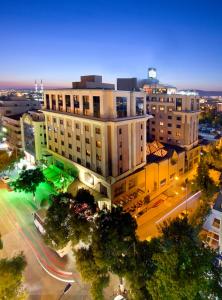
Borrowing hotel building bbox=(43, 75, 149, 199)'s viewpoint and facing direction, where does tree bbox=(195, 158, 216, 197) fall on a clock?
The tree is roughly at 8 o'clock from the hotel building.

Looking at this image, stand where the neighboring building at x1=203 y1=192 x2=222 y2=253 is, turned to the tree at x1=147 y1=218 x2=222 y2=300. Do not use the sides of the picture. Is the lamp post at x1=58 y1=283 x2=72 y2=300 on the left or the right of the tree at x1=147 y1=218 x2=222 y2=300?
right

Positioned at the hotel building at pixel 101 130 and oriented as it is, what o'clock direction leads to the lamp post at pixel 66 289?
The lamp post is roughly at 11 o'clock from the hotel building.

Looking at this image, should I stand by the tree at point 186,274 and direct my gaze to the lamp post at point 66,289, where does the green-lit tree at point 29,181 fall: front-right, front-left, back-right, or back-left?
front-right

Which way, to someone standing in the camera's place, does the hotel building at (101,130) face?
facing the viewer and to the left of the viewer

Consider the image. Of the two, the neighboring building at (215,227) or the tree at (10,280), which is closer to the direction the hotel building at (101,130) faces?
the tree

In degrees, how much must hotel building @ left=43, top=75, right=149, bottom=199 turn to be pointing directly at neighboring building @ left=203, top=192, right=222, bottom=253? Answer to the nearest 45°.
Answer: approximately 90° to its left

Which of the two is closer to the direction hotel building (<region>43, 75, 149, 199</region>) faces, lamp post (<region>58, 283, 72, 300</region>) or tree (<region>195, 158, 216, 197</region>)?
the lamp post

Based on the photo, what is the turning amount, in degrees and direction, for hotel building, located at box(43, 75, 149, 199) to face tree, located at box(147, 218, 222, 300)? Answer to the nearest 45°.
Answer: approximately 45° to its left
